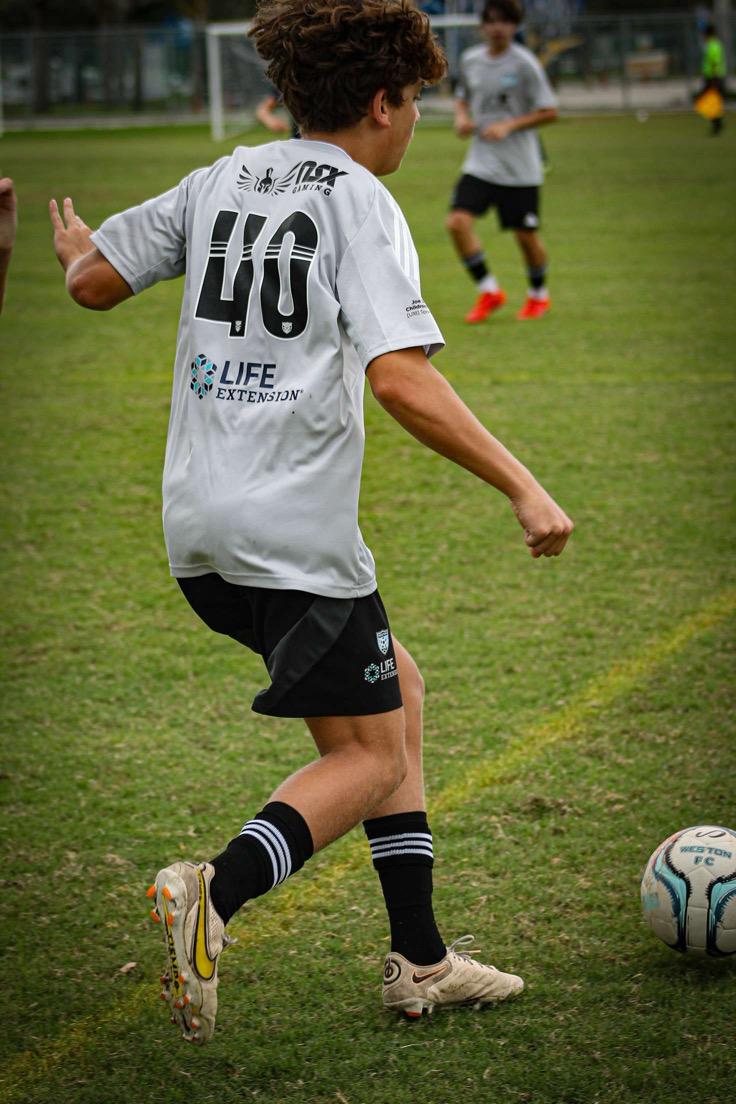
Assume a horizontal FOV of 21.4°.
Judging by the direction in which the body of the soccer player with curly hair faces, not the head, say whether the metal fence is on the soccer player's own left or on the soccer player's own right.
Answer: on the soccer player's own left

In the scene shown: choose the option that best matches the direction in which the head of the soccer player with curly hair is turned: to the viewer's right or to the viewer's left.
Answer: to the viewer's right

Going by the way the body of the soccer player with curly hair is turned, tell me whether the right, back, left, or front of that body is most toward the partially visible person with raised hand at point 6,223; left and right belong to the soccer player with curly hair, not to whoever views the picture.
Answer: left

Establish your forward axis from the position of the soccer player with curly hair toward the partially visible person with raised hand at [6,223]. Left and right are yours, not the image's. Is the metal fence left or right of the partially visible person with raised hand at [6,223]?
right

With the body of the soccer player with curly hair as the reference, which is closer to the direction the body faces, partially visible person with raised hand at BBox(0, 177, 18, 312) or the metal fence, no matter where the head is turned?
the metal fence

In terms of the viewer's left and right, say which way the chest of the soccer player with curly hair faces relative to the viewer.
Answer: facing away from the viewer and to the right of the viewer
